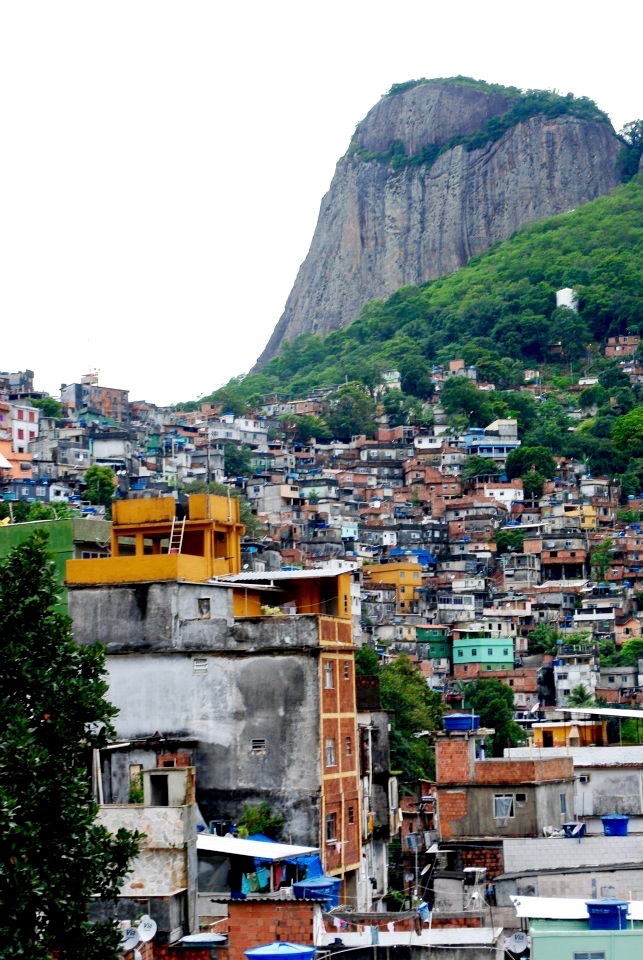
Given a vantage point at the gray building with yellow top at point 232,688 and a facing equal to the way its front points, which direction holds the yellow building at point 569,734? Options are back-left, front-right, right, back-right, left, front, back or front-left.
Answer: front-left

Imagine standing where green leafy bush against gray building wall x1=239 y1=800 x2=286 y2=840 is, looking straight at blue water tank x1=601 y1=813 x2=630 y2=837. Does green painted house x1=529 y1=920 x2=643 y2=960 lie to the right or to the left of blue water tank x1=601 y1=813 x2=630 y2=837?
right

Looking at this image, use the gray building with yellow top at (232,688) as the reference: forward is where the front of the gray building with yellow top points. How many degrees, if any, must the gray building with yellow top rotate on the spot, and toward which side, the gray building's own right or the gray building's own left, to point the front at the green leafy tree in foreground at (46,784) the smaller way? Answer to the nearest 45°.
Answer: approximately 90° to the gray building's own right
